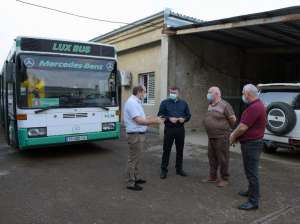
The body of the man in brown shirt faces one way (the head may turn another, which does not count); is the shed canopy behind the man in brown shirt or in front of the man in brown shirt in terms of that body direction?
behind

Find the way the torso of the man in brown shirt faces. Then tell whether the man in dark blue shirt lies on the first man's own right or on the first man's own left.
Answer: on the first man's own right

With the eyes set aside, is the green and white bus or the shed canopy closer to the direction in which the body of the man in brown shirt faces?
the green and white bus

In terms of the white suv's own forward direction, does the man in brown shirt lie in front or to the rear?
to the rear

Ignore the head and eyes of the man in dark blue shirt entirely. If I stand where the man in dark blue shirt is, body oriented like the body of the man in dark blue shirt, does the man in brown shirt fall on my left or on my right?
on my left

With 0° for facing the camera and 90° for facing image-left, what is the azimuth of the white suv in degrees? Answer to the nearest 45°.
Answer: approximately 225°

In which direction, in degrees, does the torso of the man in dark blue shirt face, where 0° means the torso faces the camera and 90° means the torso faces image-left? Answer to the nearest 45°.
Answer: approximately 0°

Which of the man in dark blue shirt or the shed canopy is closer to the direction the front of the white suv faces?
the shed canopy

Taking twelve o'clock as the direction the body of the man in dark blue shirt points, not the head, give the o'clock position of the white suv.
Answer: The white suv is roughly at 8 o'clock from the man in dark blue shirt.

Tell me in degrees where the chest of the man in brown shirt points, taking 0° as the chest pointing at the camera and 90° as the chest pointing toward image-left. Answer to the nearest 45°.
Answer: approximately 45°

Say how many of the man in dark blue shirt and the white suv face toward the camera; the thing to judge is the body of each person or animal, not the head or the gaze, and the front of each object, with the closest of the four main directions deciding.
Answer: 1
